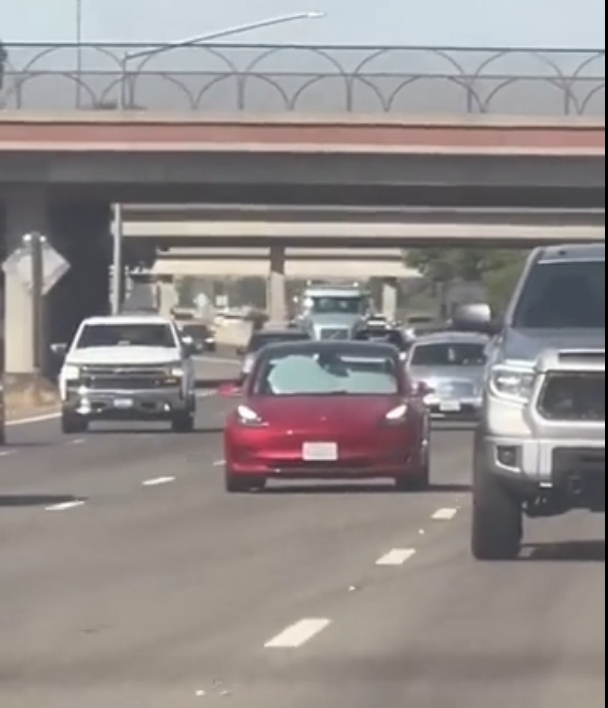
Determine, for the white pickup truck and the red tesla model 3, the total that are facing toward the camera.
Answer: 2

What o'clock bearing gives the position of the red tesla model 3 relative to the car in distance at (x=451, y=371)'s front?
The red tesla model 3 is roughly at 12 o'clock from the car in distance.

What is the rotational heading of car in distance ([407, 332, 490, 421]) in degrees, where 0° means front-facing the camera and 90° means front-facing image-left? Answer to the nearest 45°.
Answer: approximately 0°

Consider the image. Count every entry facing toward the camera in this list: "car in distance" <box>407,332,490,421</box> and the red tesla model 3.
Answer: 2

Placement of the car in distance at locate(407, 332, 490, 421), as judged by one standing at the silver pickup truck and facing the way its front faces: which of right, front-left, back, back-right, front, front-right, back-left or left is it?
back

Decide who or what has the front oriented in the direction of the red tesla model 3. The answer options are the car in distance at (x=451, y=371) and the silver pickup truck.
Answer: the car in distance

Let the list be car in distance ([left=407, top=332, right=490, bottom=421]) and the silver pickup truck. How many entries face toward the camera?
2

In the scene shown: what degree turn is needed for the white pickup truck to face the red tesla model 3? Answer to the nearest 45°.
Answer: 0° — it already faces it

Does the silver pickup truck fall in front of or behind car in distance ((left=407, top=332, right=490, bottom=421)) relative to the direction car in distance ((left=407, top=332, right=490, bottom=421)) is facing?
in front

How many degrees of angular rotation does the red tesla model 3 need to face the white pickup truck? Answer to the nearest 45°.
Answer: approximately 180°

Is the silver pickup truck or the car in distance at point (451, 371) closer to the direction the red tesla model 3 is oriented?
the silver pickup truck
